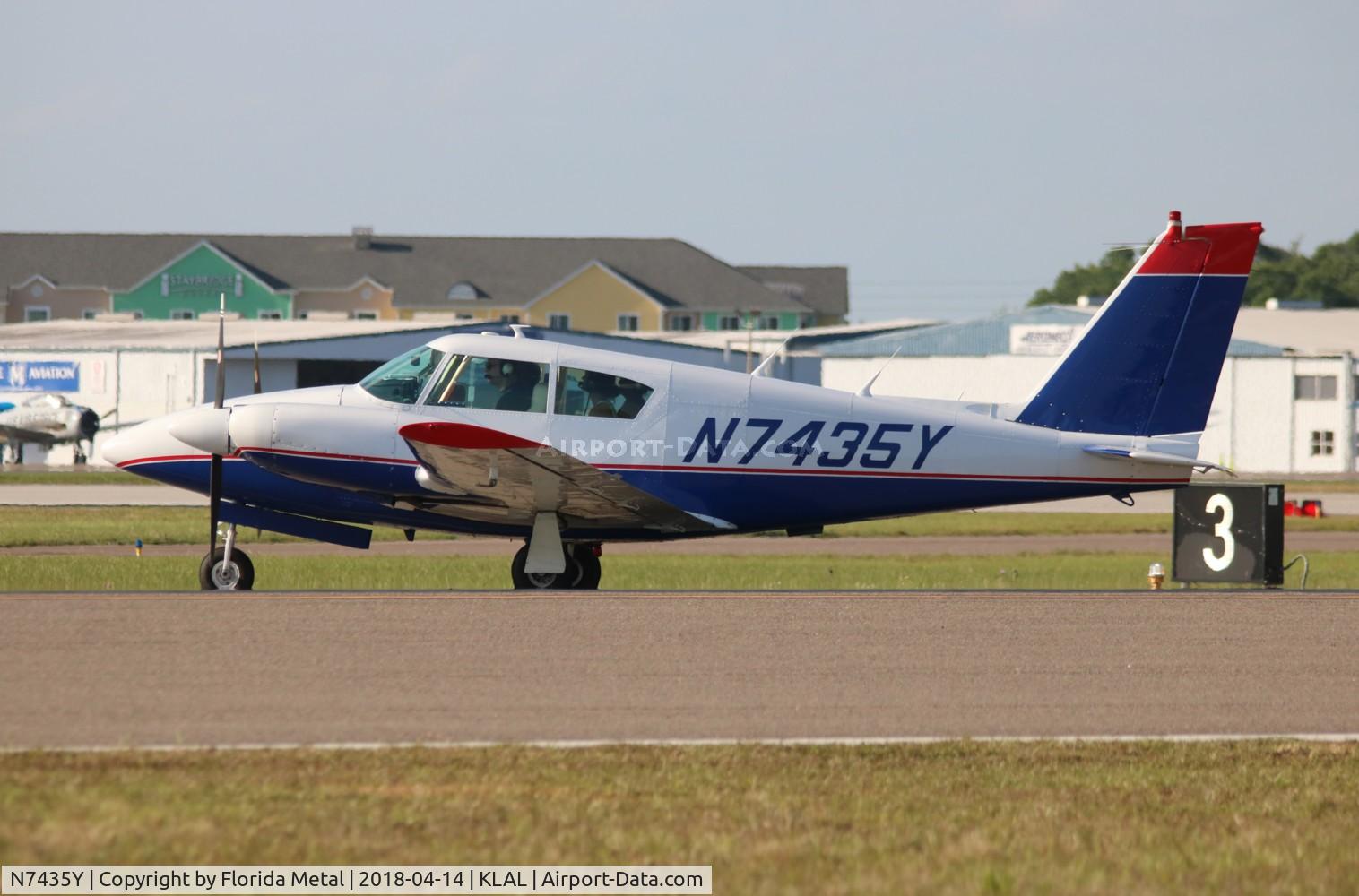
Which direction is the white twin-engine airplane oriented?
to the viewer's left

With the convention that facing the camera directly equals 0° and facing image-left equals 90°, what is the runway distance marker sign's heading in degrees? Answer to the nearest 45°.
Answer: approximately 45°

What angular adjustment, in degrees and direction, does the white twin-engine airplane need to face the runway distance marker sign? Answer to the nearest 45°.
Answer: approximately 135° to its right

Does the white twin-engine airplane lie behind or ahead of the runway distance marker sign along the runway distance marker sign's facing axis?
ahead

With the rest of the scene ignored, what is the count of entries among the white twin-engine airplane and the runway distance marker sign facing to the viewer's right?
0
